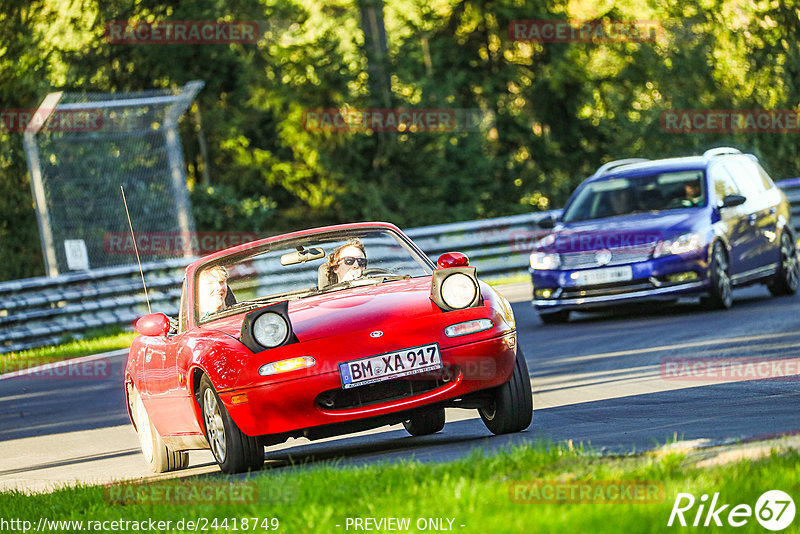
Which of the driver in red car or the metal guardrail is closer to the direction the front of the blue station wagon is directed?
the driver in red car

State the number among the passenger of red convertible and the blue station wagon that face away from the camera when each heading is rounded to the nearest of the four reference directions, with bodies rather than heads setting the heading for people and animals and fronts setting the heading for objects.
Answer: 0

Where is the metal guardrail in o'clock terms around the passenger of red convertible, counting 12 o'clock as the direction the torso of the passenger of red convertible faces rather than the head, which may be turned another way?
The metal guardrail is roughly at 7 o'clock from the passenger of red convertible.

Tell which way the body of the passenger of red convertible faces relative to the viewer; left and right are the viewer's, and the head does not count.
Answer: facing the viewer and to the right of the viewer

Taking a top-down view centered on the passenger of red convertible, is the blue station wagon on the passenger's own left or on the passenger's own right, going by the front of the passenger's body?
on the passenger's own left

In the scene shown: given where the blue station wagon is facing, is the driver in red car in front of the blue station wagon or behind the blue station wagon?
in front

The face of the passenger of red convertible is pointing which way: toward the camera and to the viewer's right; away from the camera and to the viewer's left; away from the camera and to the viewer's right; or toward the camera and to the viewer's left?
toward the camera and to the viewer's right

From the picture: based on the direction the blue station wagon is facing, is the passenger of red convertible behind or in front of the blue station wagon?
in front

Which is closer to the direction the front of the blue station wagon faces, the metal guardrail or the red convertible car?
the red convertible car

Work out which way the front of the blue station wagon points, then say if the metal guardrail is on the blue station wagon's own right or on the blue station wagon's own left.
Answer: on the blue station wagon's own right

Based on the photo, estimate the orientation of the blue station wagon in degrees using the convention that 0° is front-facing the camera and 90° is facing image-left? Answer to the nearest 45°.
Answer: approximately 45°

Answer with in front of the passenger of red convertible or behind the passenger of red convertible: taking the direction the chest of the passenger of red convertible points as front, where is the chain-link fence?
behind
